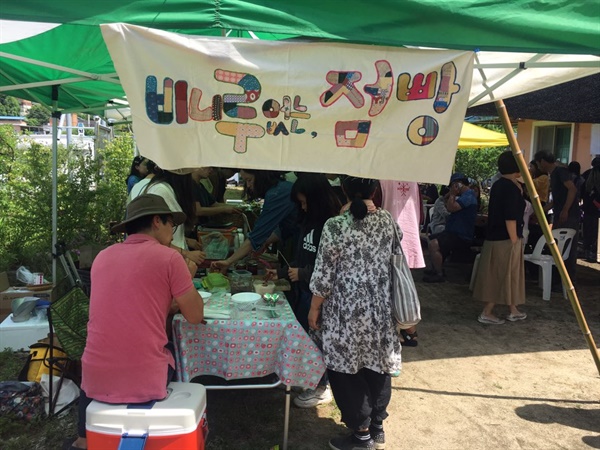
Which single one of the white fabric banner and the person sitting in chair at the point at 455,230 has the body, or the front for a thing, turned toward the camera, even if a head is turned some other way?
the white fabric banner

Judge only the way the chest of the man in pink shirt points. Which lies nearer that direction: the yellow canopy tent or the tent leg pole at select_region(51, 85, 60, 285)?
the yellow canopy tent

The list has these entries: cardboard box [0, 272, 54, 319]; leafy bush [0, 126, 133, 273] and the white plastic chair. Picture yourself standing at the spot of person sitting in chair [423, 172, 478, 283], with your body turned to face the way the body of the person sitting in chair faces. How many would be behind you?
1

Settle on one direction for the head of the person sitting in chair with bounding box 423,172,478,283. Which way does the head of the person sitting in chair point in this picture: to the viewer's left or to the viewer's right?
to the viewer's left

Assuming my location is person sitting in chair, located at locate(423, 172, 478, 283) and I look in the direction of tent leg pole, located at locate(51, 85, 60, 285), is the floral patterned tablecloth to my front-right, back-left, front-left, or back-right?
front-left

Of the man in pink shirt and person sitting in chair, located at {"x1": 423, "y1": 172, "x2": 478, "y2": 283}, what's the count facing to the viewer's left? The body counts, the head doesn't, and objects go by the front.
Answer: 1

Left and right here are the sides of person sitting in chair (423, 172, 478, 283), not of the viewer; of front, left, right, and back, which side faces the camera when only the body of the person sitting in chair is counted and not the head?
left

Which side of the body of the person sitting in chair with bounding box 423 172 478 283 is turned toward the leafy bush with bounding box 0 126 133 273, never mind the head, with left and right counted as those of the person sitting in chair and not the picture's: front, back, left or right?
front

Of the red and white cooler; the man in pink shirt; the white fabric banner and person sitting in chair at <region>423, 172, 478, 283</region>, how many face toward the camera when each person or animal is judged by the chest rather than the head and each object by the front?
2

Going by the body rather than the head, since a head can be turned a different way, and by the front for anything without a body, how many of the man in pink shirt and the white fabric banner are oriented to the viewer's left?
0

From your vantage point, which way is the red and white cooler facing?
toward the camera

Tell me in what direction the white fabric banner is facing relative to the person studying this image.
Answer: facing the viewer

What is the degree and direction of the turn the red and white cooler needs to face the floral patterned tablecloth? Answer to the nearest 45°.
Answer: approximately 135° to its left

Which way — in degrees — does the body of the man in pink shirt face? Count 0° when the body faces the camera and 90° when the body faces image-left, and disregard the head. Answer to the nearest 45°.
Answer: approximately 225°

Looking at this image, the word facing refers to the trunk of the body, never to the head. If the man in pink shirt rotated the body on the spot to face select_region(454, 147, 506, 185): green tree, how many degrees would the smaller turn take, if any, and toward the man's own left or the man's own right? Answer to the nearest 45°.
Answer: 0° — they already face it

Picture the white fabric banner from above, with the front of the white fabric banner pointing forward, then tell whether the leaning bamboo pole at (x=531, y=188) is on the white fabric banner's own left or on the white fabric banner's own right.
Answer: on the white fabric banner's own left

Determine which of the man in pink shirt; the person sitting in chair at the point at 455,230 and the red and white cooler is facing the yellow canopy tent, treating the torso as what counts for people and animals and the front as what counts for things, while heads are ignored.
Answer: the man in pink shirt

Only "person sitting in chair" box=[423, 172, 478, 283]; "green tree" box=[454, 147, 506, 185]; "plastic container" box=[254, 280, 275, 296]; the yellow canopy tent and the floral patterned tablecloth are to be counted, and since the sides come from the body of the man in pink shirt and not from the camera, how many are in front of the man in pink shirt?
5

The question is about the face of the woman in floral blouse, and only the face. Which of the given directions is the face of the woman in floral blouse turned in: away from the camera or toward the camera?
away from the camera
